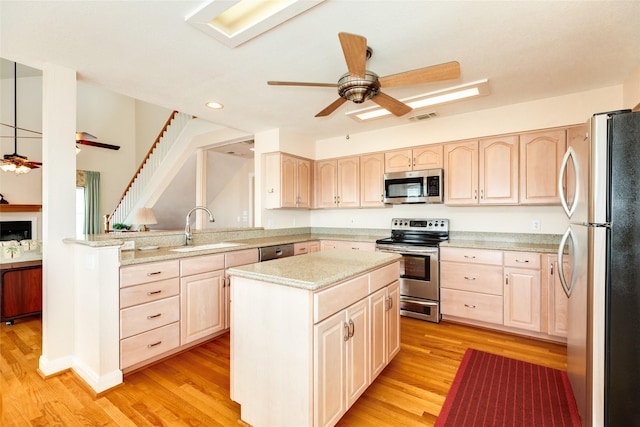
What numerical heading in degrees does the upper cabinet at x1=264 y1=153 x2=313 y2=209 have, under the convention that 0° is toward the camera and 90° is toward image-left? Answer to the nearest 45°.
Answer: approximately 315°

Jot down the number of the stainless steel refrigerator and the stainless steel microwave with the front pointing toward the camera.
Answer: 1

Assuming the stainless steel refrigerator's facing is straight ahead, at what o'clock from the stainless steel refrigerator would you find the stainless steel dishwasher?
The stainless steel dishwasher is roughly at 12 o'clock from the stainless steel refrigerator.

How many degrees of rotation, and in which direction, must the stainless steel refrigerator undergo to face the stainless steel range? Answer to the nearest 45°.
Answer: approximately 45° to its right

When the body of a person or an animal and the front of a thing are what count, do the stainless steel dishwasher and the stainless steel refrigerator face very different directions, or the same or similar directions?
very different directions

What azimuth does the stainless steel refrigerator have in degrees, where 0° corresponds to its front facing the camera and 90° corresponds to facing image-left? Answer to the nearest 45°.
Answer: approximately 90°
